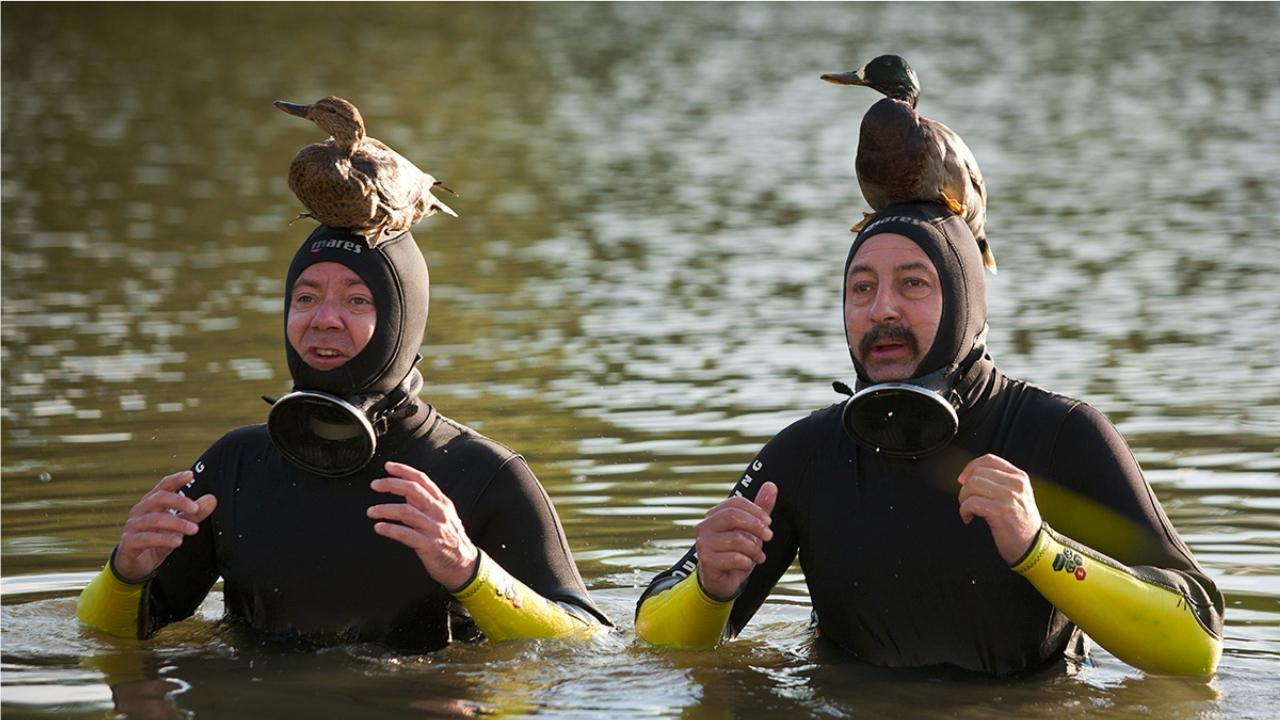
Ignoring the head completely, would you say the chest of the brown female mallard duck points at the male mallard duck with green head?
no

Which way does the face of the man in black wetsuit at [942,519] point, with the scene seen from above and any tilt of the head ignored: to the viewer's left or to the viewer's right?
to the viewer's left

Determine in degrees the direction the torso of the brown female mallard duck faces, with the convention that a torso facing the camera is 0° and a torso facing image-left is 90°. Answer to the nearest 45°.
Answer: approximately 45°

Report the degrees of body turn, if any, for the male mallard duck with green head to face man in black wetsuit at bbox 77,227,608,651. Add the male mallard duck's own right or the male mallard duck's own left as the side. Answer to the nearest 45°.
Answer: approximately 45° to the male mallard duck's own right

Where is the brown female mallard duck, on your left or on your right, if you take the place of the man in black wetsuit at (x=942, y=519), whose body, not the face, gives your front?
on your right

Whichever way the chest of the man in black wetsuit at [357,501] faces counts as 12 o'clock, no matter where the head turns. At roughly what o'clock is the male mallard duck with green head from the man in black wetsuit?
The male mallard duck with green head is roughly at 8 o'clock from the man in black wetsuit.

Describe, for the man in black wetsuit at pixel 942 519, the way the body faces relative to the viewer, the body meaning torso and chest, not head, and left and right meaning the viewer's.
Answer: facing the viewer and to the left of the viewer

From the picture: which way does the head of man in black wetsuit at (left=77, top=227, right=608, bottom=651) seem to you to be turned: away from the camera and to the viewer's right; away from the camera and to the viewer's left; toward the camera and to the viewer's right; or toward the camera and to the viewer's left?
toward the camera and to the viewer's left

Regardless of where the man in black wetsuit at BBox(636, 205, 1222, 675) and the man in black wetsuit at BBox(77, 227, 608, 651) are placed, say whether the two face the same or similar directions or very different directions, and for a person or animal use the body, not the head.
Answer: same or similar directions

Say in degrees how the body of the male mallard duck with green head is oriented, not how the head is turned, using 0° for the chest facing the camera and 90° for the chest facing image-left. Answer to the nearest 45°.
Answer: approximately 45°

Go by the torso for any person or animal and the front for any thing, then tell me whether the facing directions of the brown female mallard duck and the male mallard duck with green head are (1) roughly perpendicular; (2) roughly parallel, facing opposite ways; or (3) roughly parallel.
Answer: roughly parallel

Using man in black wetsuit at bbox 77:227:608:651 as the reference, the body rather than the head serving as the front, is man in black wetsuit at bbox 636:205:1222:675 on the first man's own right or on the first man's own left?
on the first man's own left
